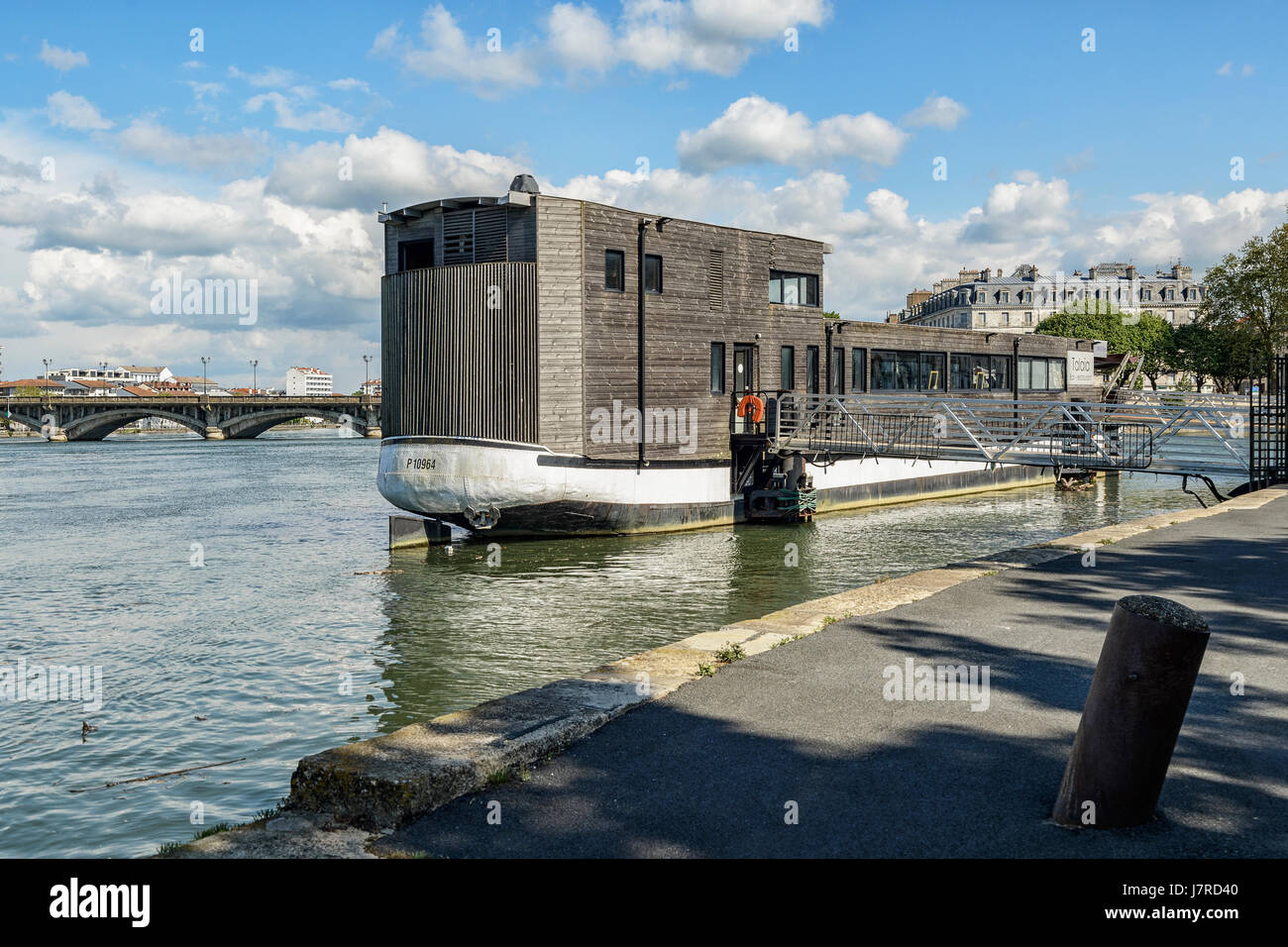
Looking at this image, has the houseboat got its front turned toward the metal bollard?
no
